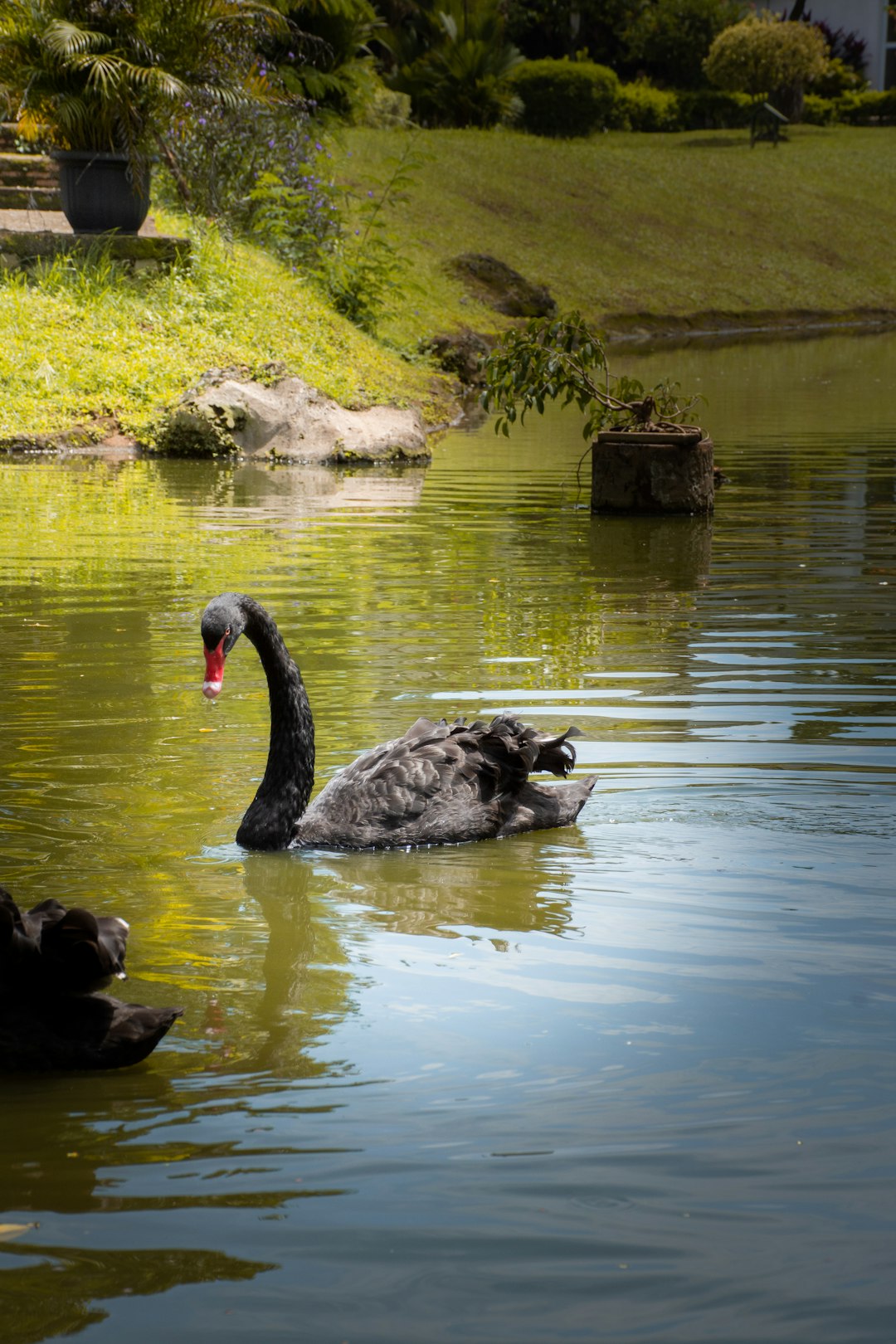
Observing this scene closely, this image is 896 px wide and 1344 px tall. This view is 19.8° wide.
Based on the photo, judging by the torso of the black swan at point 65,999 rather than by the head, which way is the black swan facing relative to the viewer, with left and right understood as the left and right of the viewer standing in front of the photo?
facing to the left of the viewer

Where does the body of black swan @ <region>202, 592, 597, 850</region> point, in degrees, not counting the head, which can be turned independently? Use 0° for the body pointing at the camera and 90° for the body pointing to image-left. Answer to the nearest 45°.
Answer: approximately 90°

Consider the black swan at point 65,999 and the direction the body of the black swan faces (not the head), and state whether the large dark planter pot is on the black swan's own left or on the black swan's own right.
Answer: on the black swan's own right

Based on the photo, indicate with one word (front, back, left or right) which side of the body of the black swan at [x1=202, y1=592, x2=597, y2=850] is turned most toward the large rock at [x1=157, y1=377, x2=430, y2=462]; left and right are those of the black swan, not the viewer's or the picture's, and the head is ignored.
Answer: right

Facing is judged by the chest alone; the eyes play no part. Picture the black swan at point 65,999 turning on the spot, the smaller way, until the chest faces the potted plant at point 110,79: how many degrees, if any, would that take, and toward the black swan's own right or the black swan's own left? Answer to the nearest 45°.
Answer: approximately 90° to the black swan's own right

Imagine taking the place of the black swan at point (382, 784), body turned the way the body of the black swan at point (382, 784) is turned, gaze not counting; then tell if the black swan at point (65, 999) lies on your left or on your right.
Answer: on your left

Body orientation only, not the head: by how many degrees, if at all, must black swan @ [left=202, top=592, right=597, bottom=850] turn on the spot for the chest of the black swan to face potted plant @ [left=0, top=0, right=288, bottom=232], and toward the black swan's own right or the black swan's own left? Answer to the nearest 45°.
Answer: approximately 90° to the black swan's own right

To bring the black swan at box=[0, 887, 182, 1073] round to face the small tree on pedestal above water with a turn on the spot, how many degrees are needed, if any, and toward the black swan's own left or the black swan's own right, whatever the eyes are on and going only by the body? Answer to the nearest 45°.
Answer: approximately 90° to the black swan's own right

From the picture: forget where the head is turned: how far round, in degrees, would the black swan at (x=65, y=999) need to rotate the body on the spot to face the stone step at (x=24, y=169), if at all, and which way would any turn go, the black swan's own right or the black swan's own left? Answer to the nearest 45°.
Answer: approximately 90° to the black swan's own right

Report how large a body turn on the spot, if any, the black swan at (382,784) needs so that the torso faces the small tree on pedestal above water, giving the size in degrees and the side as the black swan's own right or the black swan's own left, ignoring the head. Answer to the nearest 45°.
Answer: approximately 90° to the black swan's own right

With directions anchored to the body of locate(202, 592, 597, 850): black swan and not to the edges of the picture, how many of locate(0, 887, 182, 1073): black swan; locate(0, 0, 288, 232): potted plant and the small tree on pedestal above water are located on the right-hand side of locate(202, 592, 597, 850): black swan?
2

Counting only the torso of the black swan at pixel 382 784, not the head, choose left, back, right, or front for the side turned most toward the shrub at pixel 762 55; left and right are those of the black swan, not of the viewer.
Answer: right

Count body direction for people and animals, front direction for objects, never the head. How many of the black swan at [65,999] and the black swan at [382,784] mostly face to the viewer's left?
2
